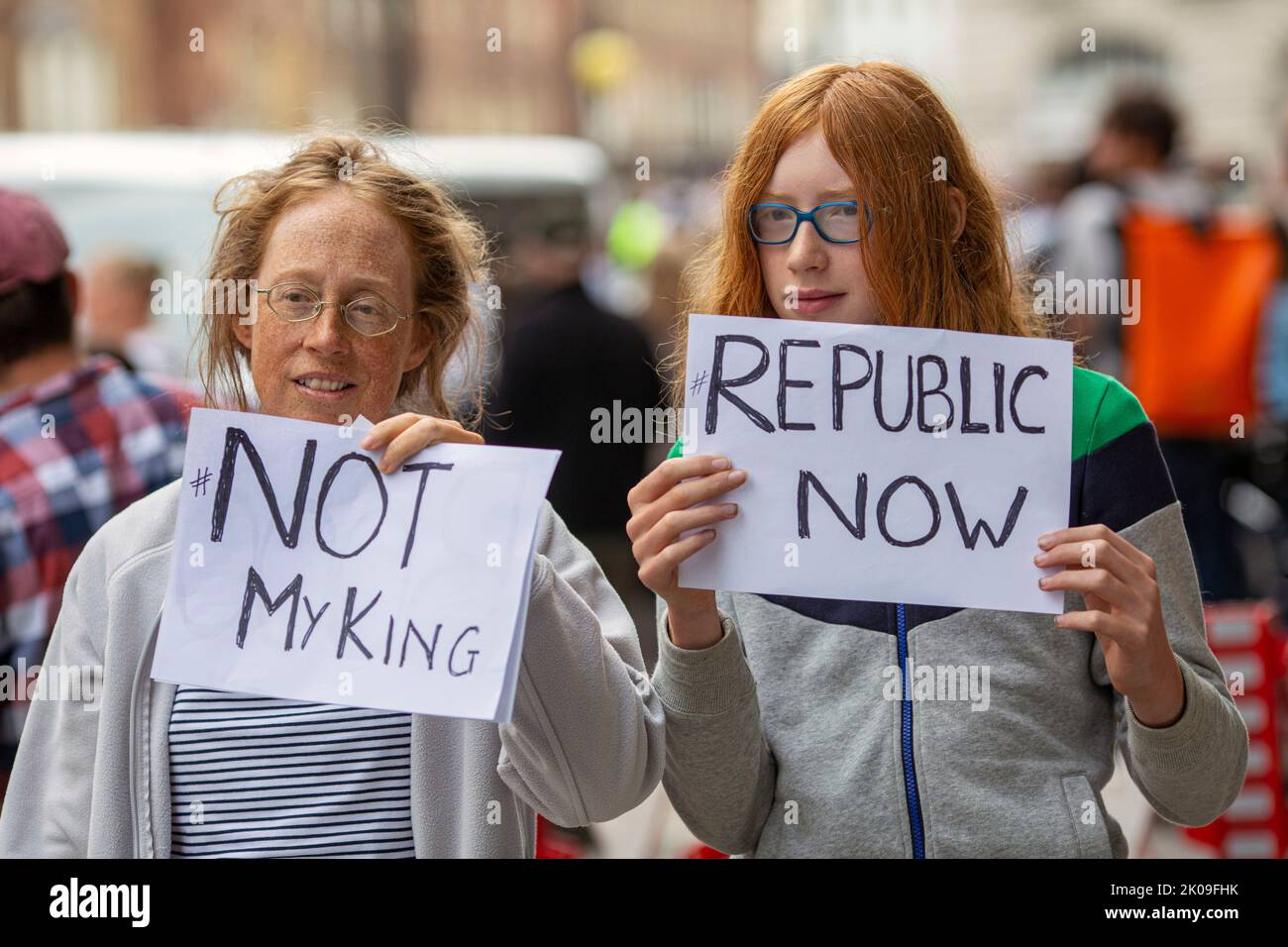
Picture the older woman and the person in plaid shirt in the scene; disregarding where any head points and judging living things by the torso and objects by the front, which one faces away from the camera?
the person in plaid shirt

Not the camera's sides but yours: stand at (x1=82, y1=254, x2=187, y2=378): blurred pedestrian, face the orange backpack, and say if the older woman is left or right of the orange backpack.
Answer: right

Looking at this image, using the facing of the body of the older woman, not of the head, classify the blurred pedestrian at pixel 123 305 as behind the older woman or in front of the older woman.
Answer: behind

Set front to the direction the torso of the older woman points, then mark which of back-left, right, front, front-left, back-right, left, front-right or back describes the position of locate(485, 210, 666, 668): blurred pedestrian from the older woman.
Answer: back

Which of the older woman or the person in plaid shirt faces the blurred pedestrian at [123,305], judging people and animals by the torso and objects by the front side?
the person in plaid shirt

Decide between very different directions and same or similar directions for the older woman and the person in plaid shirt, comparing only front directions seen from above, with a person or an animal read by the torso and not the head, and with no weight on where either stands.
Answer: very different directions

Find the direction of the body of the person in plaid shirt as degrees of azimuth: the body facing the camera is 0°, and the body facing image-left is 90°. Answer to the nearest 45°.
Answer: approximately 180°

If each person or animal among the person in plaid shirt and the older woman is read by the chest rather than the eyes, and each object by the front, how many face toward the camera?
1

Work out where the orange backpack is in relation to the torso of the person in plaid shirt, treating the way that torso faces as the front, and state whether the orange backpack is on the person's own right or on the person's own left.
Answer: on the person's own right

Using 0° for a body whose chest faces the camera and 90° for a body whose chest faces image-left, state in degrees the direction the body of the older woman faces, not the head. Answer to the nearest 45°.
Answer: approximately 0°
